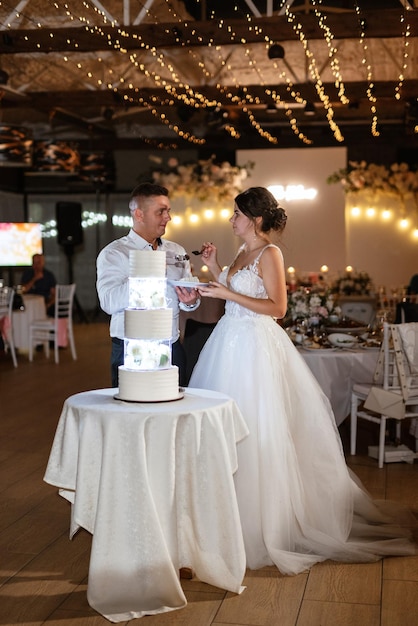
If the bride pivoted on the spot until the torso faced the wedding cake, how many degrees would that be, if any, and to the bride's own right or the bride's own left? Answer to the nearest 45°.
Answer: approximately 45° to the bride's own left

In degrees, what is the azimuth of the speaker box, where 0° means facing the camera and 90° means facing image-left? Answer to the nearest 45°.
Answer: approximately 0°

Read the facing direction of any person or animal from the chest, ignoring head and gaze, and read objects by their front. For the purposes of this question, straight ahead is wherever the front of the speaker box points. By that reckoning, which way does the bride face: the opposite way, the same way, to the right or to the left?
to the right

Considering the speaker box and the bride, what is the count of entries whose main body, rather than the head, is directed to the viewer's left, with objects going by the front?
1

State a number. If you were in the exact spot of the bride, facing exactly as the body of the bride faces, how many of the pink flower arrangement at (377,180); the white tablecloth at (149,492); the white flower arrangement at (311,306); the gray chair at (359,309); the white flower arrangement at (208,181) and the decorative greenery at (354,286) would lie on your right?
5

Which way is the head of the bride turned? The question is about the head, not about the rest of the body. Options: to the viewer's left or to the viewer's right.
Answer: to the viewer's left

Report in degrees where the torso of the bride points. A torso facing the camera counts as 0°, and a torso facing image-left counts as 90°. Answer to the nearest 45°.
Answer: approximately 90°
